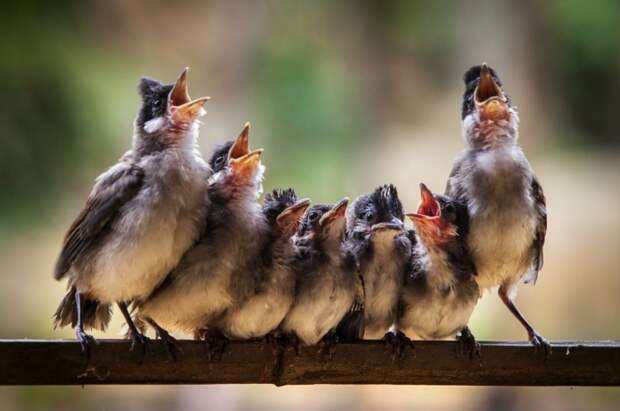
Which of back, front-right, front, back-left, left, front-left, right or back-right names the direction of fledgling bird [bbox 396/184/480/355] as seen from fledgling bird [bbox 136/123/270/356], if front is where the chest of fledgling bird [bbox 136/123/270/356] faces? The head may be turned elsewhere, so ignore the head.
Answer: front-left

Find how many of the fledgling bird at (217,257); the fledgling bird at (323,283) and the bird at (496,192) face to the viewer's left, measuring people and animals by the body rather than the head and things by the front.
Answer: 0

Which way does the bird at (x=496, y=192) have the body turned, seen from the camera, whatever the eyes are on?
toward the camera

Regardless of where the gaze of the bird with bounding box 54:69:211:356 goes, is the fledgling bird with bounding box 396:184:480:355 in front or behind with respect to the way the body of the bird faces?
in front

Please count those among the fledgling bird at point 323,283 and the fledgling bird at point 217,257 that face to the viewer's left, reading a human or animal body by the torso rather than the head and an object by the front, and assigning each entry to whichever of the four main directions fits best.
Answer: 0

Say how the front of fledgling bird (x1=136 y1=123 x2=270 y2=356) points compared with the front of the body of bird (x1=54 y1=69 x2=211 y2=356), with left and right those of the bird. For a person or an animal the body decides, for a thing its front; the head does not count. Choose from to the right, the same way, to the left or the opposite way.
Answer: the same way

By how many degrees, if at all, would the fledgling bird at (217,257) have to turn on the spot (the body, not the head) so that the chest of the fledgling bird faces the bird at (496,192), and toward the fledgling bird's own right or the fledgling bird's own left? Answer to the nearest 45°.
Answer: approximately 45° to the fledgling bird's own left

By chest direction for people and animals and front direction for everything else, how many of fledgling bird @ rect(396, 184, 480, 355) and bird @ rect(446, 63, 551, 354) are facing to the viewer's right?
0

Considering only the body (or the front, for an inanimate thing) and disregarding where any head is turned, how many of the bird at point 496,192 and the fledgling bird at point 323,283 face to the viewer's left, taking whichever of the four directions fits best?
0

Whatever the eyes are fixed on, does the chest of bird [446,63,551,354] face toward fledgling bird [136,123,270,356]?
no

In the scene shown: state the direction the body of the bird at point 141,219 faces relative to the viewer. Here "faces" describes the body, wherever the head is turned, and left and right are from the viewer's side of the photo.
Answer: facing the viewer and to the right of the viewer

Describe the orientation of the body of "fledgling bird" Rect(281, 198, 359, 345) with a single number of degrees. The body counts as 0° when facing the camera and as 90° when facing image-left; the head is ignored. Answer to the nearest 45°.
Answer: approximately 315°

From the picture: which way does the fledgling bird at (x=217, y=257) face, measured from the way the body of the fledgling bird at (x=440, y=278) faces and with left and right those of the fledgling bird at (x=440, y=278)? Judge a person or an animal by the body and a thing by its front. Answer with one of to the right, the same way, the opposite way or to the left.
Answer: to the left

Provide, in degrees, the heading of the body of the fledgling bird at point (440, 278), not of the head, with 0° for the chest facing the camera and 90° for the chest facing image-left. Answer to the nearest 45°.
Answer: approximately 45°
